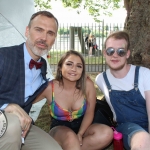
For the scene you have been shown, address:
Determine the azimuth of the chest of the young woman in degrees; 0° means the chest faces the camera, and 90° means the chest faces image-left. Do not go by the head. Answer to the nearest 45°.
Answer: approximately 0°

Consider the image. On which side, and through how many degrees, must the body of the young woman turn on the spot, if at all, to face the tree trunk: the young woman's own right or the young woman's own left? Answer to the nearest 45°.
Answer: approximately 135° to the young woman's own left
